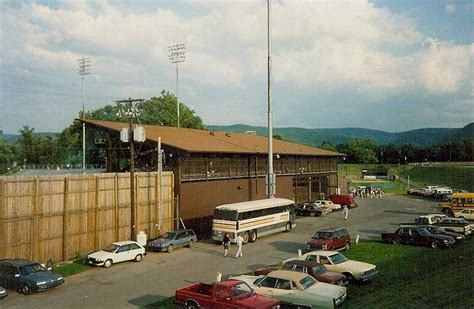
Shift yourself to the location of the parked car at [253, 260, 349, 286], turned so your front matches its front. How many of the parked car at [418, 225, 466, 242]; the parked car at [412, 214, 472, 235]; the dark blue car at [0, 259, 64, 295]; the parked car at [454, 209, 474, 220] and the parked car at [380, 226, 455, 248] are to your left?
4

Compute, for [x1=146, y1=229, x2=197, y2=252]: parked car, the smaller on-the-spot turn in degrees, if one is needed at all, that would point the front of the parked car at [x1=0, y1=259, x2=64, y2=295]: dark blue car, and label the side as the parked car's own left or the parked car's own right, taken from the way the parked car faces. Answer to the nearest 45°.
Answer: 0° — it already faces it

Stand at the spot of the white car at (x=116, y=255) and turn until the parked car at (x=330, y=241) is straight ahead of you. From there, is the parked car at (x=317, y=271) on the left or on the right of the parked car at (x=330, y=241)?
right

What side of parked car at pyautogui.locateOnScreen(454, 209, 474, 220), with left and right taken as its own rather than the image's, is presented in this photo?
left

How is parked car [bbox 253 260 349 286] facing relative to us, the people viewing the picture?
facing the viewer and to the right of the viewer

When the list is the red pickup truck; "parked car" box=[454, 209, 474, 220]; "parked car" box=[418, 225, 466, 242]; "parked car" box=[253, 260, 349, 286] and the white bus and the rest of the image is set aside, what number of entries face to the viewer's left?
1

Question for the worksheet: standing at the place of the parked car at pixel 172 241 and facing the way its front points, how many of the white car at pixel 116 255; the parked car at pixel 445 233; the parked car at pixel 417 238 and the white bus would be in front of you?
1

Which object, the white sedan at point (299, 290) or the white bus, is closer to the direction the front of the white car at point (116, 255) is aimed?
the white sedan
